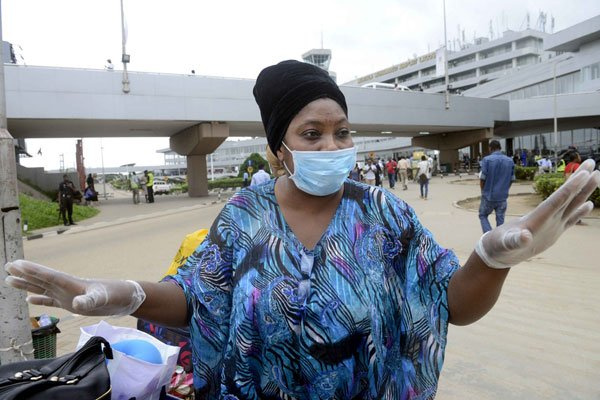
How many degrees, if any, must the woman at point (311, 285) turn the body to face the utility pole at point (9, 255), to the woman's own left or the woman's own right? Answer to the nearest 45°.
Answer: approximately 135° to the woman's own right

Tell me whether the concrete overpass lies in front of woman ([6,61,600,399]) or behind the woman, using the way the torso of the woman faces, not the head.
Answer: behind

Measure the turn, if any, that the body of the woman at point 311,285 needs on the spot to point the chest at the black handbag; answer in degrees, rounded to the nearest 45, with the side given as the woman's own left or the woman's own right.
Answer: approximately 90° to the woman's own right

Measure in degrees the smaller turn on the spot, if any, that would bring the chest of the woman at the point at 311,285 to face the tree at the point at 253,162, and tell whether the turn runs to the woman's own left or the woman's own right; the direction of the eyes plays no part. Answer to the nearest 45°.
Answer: approximately 180°

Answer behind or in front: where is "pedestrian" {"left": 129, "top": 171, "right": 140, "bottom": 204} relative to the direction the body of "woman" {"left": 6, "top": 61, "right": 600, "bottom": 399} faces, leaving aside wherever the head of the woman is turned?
behind
